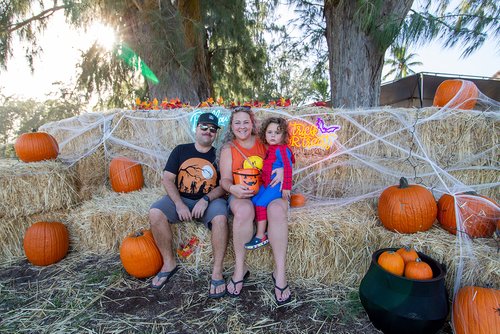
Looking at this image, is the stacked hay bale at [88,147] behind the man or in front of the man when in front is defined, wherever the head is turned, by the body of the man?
behind

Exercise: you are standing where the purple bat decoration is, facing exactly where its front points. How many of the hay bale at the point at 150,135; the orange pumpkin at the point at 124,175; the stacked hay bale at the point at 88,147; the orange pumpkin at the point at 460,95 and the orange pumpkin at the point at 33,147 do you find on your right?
4

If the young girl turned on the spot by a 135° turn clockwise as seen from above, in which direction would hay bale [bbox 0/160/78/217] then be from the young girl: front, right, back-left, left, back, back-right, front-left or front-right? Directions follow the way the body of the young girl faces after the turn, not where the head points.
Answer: left

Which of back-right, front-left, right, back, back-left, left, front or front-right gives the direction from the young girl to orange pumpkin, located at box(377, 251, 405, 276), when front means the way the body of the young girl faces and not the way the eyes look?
left

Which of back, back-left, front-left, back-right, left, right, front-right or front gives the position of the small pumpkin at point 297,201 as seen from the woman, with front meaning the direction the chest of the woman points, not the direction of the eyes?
back-left

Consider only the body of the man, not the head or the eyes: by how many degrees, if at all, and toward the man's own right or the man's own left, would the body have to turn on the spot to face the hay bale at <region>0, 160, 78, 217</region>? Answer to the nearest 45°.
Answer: approximately 135° to the man's own right

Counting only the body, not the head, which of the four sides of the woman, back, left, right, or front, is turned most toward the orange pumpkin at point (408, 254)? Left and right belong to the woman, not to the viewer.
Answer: left

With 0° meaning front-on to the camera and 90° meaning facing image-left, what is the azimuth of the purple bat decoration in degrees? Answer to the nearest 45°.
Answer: approximately 0°

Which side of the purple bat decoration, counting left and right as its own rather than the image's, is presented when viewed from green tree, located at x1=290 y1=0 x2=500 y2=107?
back

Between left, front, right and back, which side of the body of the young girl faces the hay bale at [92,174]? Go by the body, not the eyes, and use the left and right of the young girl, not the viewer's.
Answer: right

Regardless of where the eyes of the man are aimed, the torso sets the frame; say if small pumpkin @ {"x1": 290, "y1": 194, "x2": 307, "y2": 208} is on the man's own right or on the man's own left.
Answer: on the man's own left

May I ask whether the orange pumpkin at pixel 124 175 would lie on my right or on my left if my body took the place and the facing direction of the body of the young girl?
on my right

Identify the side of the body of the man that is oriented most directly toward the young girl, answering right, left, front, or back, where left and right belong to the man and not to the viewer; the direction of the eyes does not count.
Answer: left
